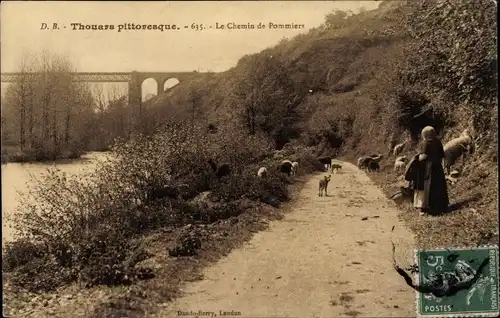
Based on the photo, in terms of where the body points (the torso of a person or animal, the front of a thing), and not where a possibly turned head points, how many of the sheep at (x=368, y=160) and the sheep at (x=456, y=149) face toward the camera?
0
